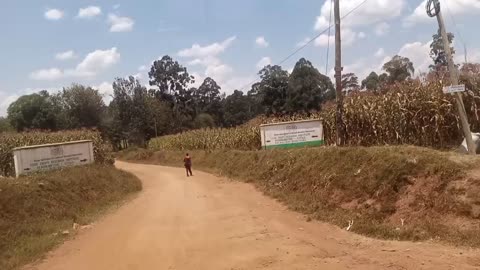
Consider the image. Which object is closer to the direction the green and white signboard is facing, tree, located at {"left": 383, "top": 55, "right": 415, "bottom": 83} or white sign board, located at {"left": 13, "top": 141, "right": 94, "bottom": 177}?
the white sign board

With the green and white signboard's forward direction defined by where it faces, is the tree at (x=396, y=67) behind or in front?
behind

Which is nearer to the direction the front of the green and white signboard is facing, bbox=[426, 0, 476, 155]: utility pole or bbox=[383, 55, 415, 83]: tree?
the utility pole

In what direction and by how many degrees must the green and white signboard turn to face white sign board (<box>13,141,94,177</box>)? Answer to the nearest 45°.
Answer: approximately 90° to its right

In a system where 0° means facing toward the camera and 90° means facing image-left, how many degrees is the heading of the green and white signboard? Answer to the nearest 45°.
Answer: approximately 0°
